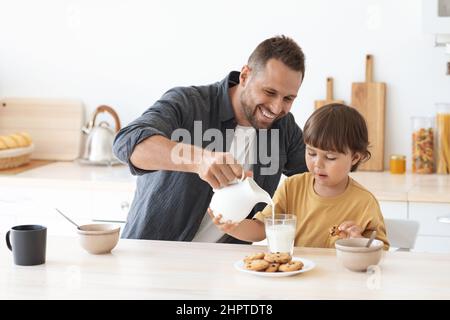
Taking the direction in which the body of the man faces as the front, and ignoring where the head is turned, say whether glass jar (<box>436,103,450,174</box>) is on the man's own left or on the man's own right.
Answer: on the man's own left

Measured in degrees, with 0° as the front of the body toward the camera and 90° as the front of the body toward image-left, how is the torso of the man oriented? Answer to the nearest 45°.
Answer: approximately 315°

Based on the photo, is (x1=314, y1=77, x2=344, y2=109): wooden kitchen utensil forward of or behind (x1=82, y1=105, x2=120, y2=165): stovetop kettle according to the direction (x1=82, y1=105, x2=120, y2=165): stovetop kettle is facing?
behind

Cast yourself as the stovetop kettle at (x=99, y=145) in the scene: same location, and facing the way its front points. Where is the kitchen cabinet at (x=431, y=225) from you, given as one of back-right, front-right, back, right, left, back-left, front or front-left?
back-left

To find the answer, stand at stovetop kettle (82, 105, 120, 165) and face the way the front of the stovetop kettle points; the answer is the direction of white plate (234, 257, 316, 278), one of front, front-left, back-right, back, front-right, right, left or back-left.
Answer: left

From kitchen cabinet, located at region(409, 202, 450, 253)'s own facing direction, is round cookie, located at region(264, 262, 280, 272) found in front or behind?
in front

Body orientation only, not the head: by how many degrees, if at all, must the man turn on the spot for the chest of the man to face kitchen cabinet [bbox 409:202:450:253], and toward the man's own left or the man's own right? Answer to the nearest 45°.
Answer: approximately 90° to the man's own left

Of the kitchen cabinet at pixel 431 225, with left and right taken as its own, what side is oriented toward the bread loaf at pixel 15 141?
right

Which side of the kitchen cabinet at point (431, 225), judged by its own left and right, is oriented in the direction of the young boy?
front

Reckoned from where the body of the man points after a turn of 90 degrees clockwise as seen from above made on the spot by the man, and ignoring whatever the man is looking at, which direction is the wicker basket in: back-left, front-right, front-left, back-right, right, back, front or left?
right

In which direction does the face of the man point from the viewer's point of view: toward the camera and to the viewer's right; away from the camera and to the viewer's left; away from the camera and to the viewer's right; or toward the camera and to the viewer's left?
toward the camera and to the viewer's right

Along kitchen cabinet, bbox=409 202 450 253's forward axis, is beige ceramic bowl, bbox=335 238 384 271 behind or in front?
in front

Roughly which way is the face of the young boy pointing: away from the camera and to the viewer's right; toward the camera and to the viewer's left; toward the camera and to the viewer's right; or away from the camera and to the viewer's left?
toward the camera and to the viewer's left
